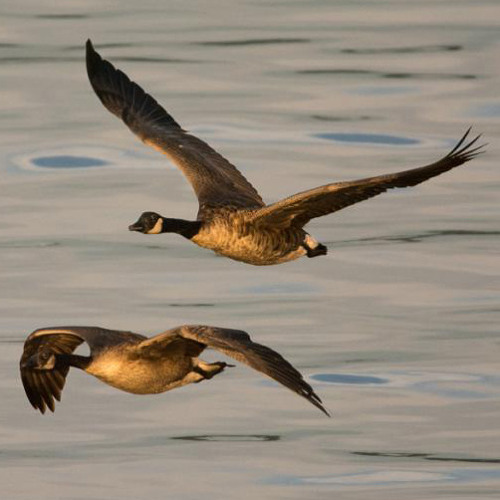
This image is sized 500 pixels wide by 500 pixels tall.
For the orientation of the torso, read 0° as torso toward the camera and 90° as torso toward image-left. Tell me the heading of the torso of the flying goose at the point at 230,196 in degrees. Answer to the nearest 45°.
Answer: approximately 45°
